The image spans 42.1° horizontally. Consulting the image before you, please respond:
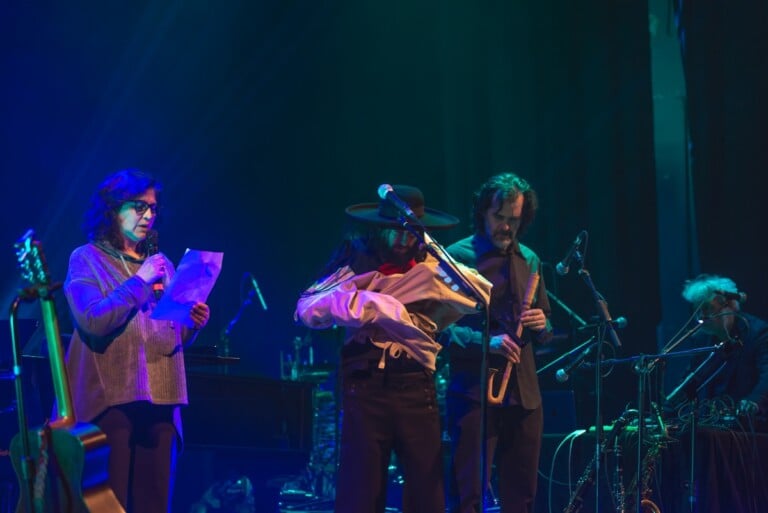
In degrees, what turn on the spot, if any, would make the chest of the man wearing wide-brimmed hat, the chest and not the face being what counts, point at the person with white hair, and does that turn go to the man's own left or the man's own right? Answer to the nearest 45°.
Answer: approximately 135° to the man's own left

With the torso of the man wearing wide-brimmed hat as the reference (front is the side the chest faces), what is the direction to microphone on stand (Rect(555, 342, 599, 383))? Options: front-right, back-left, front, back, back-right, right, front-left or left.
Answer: back-left

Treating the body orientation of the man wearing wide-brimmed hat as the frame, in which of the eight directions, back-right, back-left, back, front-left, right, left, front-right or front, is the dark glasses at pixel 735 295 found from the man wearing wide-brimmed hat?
back-left

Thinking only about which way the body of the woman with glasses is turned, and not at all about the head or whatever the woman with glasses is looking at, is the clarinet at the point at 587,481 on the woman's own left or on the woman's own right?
on the woman's own left

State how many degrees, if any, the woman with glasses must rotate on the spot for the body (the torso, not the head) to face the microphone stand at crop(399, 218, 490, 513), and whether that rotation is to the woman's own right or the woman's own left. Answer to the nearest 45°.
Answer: approximately 45° to the woman's own left
